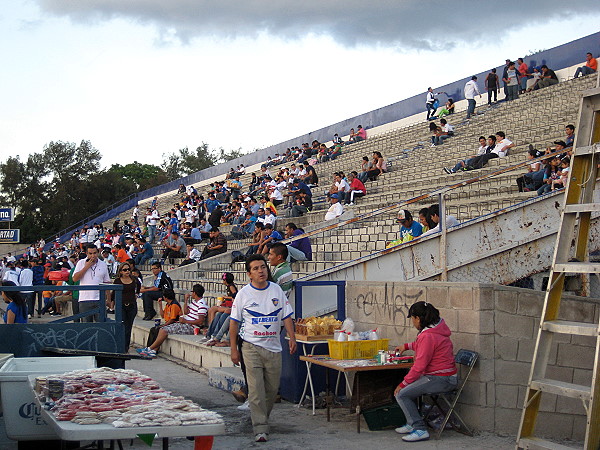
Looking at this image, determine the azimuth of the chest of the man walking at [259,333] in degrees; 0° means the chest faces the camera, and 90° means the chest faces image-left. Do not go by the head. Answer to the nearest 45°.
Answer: approximately 0°

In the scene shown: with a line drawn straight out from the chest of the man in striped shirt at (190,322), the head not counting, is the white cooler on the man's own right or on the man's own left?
on the man's own left

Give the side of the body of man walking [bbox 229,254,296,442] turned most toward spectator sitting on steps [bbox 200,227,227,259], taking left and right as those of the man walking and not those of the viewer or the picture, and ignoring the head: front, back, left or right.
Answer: back

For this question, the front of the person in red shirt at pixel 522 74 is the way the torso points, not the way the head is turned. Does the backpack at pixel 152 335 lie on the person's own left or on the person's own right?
on the person's own left

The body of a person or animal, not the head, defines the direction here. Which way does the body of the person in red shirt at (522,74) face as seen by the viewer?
to the viewer's left

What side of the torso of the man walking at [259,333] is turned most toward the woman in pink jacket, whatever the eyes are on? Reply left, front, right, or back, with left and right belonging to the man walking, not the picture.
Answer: left

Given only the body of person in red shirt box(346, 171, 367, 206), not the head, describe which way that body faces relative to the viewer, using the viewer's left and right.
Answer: facing to the left of the viewer

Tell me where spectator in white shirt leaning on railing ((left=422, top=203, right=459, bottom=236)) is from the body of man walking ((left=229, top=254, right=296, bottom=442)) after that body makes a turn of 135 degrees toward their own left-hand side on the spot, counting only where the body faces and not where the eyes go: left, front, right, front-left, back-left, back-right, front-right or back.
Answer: front

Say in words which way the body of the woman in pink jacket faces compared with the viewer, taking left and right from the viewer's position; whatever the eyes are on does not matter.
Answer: facing to the left of the viewer

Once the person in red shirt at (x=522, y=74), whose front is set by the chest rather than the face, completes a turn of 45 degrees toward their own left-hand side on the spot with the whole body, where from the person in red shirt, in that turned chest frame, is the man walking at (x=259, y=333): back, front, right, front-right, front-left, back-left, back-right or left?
front-left

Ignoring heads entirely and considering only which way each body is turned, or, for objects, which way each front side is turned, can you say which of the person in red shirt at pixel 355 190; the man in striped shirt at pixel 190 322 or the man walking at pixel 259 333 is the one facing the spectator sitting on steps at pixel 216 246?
the person in red shirt
